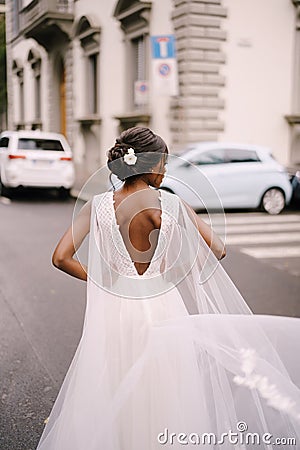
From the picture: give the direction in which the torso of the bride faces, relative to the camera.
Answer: away from the camera

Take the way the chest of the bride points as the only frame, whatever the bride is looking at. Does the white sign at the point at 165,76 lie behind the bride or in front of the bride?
in front

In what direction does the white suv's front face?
away from the camera

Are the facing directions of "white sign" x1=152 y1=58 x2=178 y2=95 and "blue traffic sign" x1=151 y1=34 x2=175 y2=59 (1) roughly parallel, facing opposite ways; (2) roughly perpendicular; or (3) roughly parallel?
roughly parallel

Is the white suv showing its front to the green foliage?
yes

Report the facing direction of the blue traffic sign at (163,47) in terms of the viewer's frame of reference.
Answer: facing the viewer

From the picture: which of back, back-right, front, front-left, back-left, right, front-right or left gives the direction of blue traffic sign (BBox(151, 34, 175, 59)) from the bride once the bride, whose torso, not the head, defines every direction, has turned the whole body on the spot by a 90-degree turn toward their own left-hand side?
right

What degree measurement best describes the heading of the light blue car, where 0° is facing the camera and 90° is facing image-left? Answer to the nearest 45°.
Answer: approximately 90°

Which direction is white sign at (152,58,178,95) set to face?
toward the camera

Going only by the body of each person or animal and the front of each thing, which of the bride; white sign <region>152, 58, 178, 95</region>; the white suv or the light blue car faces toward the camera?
the white sign

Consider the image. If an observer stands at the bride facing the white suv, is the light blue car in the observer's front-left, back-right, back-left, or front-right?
front-right

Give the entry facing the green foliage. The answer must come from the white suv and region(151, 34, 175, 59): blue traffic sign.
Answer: the white suv
